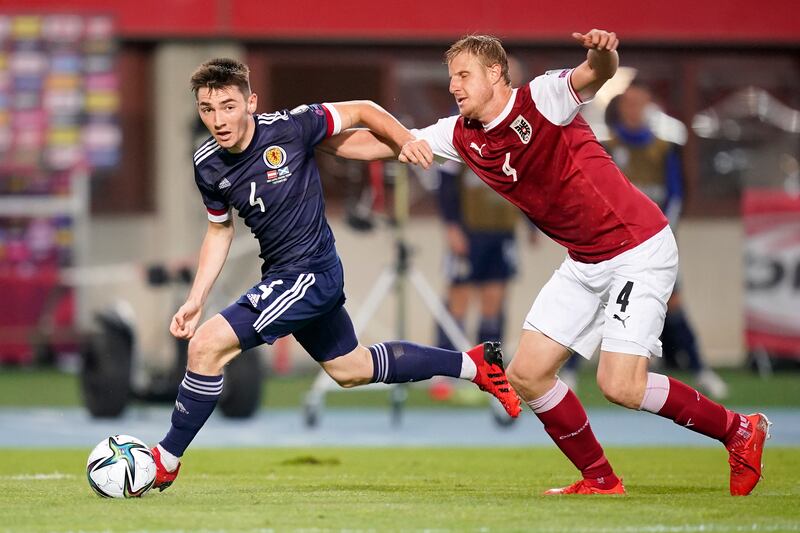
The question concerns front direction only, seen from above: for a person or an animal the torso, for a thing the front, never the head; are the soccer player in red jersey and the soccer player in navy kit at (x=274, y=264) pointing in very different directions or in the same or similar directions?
same or similar directions

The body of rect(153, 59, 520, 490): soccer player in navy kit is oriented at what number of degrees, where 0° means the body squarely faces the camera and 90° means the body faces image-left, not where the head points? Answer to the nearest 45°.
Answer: approximately 45°

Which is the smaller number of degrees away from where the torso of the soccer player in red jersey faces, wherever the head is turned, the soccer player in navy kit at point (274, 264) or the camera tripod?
the soccer player in navy kit

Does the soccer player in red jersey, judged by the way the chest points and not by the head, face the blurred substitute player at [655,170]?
no

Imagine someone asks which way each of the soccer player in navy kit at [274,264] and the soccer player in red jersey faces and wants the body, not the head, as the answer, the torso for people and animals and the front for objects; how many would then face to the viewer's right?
0

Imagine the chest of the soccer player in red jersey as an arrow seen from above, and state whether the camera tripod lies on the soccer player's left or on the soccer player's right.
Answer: on the soccer player's right

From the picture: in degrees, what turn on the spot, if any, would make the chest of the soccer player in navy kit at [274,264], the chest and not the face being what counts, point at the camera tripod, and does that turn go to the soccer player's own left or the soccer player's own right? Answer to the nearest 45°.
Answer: approximately 135° to the soccer player's own right

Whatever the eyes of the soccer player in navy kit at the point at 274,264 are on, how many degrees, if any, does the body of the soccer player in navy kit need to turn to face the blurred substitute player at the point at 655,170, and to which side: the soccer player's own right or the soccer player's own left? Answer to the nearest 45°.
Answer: approximately 180°

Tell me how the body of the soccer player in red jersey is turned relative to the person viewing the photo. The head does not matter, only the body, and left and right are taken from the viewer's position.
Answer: facing the viewer and to the left of the viewer

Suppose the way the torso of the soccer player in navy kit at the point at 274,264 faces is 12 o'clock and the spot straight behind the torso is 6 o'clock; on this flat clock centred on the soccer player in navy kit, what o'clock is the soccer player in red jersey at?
The soccer player in red jersey is roughly at 8 o'clock from the soccer player in navy kit.

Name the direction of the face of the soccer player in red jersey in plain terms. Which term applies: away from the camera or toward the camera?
toward the camera

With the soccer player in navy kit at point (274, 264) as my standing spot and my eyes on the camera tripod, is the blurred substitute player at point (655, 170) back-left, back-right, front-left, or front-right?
front-right
